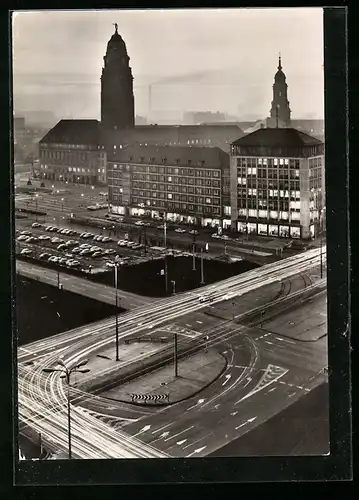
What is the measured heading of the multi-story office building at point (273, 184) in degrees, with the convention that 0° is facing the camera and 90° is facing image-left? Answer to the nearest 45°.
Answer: approximately 0°
